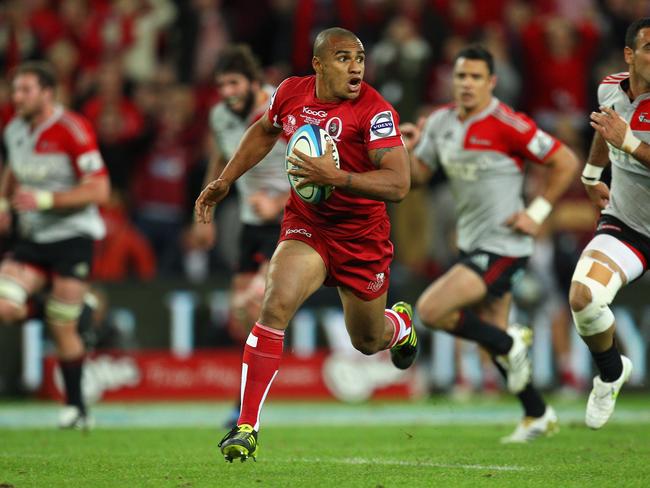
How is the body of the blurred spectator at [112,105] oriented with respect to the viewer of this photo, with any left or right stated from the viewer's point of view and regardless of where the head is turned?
facing the viewer

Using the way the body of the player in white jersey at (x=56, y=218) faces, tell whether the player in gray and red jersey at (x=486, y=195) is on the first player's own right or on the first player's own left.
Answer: on the first player's own left

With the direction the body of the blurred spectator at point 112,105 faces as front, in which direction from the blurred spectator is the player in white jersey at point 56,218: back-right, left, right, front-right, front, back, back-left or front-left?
front

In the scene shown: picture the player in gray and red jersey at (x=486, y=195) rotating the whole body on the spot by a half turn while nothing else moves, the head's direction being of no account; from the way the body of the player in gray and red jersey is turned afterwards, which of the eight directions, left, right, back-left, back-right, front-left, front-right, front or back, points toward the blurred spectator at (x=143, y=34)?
left

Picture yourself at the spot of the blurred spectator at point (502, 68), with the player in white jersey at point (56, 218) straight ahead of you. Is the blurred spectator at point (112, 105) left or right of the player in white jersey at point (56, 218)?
right

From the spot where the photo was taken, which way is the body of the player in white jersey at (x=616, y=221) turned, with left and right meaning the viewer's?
facing the viewer and to the left of the viewer

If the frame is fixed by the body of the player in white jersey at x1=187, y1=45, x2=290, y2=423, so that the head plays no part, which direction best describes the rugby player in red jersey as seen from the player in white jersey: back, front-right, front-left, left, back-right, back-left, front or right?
front-left

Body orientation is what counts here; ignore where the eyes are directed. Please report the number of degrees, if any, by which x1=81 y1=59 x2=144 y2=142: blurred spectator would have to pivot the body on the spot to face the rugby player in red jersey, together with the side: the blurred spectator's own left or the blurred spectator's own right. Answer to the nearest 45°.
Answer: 0° — they already face them

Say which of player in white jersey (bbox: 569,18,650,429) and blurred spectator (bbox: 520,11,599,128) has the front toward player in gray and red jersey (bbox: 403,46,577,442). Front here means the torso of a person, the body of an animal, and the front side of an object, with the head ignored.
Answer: the blurred spectator

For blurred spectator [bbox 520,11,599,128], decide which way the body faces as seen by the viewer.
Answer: toward the camera

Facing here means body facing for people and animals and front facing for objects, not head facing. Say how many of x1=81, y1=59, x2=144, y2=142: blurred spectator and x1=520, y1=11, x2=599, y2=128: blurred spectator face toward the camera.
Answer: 2

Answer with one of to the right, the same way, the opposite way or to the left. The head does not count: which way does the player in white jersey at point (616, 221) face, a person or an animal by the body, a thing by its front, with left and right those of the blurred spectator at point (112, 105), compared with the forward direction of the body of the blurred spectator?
to the right

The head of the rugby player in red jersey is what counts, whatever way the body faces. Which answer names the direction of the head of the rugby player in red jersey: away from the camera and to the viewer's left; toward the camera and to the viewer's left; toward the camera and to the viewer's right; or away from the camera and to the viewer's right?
toward the camera and to the viewer's right

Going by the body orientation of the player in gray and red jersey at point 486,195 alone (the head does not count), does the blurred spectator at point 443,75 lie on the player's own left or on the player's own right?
on the player's own right

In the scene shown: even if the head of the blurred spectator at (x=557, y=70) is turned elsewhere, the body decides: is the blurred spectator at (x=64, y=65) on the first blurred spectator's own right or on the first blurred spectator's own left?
on the first blurred spectator's own right

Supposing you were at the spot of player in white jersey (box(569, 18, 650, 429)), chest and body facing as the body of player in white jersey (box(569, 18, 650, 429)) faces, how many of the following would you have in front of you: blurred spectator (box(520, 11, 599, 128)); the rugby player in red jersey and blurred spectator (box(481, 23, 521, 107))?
1
